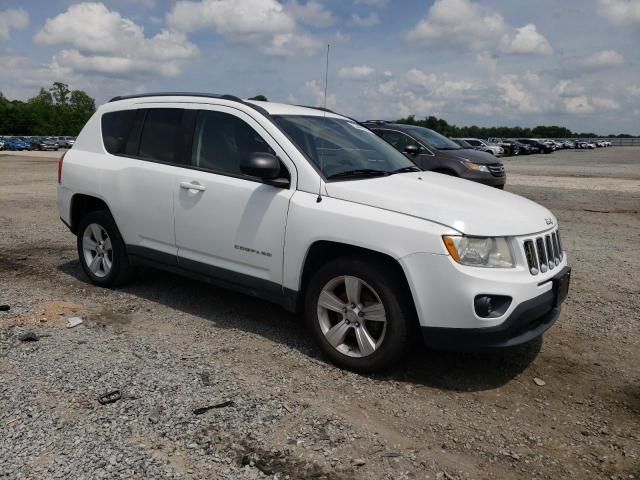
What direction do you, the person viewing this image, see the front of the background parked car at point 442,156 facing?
facing the viewer and to the right of the viewer

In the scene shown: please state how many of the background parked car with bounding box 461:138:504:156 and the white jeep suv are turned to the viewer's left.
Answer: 0

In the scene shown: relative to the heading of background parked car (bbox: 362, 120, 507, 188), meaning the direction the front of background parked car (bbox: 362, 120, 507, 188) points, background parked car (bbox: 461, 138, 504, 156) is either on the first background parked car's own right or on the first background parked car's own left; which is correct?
on the first background parked car's own left

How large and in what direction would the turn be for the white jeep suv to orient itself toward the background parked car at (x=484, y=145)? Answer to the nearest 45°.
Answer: approximately 135° to its left

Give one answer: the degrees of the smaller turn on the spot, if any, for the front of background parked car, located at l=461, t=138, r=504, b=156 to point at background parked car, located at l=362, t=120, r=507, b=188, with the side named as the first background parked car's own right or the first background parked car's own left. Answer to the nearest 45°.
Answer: approximately 45° to the first background parked car's own right

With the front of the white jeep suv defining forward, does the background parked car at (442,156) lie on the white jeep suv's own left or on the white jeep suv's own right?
on the white jeep suv's own left

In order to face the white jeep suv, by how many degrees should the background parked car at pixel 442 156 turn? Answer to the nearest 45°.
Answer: approximately 45° to its right
